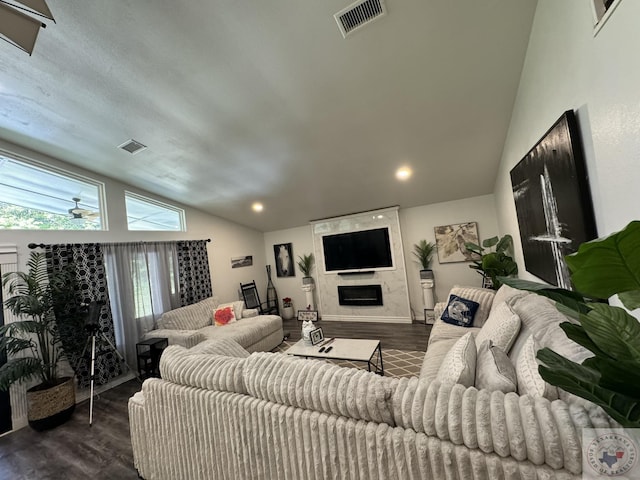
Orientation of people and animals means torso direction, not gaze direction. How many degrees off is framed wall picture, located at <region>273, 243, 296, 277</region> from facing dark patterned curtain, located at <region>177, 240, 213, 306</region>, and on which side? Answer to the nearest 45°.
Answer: approximately 45° to its right

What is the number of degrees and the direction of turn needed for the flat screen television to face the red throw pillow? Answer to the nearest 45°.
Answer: approximately 45° to its right

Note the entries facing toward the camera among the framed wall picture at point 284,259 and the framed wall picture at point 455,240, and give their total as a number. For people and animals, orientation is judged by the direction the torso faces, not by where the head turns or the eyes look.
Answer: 2

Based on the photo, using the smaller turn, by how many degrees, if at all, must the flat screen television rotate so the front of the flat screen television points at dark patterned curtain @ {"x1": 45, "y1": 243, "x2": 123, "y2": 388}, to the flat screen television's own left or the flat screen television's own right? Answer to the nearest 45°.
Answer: approximately 45° to the flat screen television's own right

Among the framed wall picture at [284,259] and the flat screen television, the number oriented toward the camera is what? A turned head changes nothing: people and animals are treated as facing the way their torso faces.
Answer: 2

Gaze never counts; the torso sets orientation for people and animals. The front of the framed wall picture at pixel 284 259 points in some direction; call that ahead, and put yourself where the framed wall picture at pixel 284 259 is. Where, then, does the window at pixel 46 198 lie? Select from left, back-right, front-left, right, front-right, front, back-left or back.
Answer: front-right

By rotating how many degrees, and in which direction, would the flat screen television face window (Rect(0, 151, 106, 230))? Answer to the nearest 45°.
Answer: approximately 45° to its right

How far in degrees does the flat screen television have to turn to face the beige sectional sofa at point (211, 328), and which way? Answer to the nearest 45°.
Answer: approximately 45° to its right

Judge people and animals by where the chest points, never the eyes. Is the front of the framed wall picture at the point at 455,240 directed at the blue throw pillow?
yes

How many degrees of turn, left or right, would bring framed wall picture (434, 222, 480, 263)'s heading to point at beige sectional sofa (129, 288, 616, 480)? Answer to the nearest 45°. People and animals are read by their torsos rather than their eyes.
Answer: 0° — it already faces it

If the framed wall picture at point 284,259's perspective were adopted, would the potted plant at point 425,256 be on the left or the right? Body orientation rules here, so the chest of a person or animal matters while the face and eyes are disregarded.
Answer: on its left

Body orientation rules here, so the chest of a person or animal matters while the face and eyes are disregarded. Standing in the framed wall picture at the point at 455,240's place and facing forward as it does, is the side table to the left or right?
on its right

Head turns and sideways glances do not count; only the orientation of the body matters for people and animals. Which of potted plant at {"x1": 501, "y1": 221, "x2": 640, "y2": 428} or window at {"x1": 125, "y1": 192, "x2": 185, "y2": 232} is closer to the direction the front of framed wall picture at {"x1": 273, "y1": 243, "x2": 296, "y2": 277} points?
the potted plant
